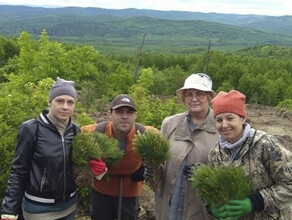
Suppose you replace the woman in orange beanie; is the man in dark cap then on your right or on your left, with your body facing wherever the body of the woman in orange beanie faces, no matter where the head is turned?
on your right

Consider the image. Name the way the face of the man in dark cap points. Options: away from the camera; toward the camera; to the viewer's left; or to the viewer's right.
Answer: toward the camera

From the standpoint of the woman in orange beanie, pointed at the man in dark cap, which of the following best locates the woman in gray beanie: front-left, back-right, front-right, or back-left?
front-left

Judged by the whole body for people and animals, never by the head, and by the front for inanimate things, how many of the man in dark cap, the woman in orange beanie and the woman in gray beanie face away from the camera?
0

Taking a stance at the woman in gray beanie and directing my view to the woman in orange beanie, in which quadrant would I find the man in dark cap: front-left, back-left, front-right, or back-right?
front-left

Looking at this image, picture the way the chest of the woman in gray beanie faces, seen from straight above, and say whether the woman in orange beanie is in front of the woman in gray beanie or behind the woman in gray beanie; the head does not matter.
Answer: in front

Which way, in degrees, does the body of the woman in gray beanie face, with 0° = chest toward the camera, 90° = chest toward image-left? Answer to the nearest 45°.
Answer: approximately 315°

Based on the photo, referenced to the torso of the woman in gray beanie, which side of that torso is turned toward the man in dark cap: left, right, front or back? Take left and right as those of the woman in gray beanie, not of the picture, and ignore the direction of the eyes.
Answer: left

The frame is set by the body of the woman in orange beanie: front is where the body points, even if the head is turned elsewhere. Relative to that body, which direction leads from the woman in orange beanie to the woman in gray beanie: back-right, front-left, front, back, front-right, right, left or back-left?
front-right

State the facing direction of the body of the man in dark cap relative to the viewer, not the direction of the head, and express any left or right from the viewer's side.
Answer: facing the viewer

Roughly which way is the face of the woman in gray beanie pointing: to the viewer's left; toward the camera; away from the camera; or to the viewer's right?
toward the camera

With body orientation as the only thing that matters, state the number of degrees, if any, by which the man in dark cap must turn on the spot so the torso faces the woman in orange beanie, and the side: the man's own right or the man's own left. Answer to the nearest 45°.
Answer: approximately 45° to the man's own left
